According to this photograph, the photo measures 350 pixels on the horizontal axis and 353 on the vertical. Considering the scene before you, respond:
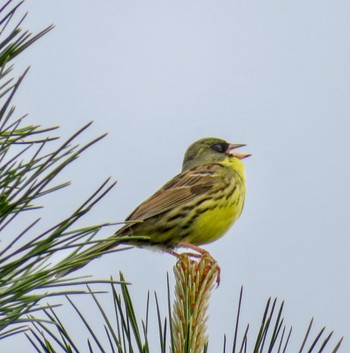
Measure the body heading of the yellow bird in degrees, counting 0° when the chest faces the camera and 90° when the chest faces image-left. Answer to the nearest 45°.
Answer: approximately 270°
